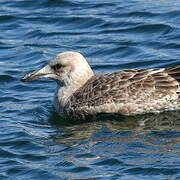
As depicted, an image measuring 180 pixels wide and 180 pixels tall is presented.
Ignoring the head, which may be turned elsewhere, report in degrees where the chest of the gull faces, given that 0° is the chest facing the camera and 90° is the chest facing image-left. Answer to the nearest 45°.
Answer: approximately 90°
